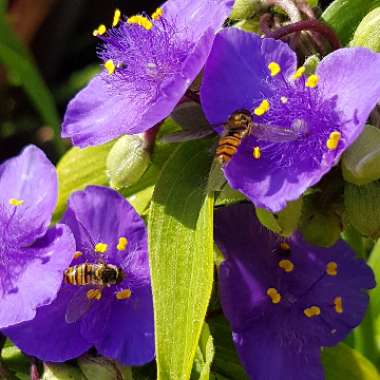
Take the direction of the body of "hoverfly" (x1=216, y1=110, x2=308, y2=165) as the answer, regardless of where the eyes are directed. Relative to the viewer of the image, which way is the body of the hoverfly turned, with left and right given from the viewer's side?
facing away from the viewer and to the right of the viewer
